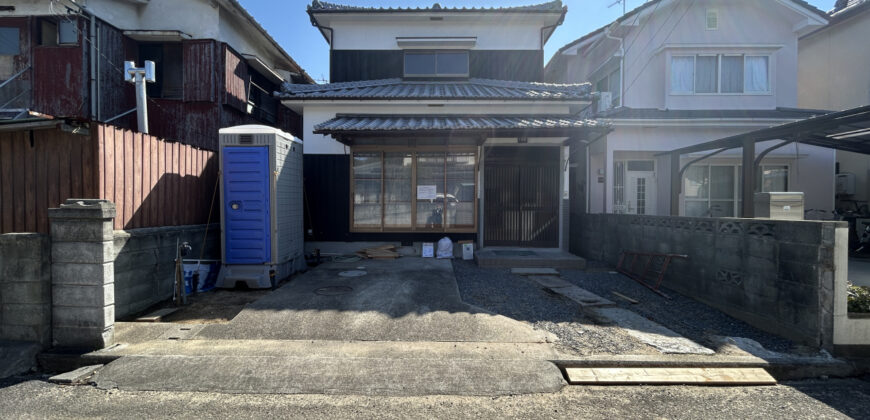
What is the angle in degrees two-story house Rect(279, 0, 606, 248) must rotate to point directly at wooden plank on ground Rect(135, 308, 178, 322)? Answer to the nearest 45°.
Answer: approximately 45° to its right

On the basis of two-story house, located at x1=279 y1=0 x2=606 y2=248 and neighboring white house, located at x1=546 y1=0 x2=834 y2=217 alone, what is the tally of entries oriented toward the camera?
2

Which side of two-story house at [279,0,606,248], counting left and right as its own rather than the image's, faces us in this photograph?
front

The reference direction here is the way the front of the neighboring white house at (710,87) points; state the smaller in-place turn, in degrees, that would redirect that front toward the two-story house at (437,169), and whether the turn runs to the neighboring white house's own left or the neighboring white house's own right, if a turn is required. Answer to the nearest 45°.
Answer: approximately 45° to the neighboring white house's own right

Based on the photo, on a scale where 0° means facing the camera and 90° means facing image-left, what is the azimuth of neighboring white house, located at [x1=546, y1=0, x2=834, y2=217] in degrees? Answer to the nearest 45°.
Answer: approximately 0°

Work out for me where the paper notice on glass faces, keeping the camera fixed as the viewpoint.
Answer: facing the viewer

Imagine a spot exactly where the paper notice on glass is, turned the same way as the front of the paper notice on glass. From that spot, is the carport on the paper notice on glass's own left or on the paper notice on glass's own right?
on the paper notice on glass's own left

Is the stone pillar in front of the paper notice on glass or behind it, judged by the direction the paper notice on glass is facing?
in front

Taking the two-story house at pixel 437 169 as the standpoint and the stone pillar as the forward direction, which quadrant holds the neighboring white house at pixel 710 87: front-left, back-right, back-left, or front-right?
back-left

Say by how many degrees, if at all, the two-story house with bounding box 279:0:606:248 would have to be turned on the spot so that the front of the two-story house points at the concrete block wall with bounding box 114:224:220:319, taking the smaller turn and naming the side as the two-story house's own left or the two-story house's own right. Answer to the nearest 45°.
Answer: approximately 45° to the two-story house's own right

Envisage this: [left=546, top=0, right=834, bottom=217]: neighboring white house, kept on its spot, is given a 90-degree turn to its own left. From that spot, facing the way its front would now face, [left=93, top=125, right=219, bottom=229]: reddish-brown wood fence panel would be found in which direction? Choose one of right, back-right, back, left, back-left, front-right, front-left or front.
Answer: back-right

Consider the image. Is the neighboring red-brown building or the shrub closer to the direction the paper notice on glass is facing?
the shrub
